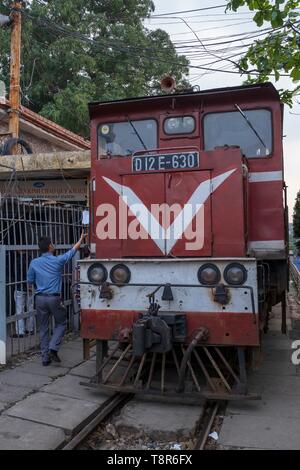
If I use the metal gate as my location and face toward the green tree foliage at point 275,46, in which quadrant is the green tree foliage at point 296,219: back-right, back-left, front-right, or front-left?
front-left

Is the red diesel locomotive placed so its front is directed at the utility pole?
no

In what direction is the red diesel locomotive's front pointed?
toward the camera

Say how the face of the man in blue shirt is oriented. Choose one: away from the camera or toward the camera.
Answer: away from the camera

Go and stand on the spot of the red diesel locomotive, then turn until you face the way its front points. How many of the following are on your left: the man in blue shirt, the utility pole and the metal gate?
0

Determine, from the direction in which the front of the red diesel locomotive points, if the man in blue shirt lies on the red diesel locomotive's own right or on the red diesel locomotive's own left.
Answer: on the red diesel locomotive's own right

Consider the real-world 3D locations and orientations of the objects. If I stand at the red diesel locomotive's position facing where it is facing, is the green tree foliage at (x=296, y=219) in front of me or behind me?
behind
